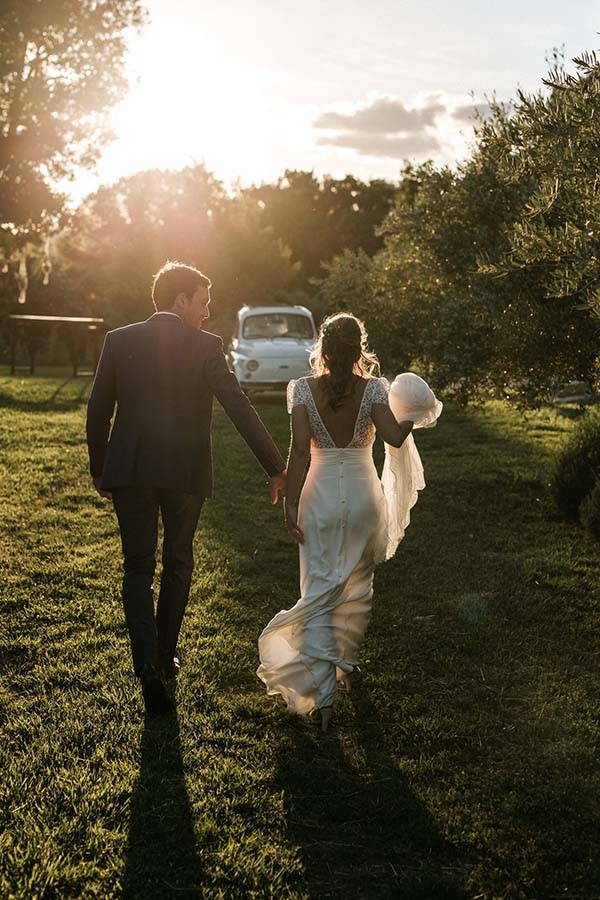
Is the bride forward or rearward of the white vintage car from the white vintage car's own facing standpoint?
forward

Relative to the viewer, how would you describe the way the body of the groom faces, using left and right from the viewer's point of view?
facing away from the viewer

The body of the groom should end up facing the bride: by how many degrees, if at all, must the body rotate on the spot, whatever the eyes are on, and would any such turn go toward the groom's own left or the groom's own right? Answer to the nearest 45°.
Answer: approximately 90° to the groom's own right

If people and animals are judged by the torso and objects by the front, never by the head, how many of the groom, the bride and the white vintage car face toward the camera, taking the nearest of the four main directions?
1

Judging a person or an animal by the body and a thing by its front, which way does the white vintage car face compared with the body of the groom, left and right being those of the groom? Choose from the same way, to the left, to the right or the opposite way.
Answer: the opposite way

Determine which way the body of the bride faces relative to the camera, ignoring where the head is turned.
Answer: away from the camera

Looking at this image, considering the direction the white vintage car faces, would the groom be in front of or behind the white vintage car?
in front

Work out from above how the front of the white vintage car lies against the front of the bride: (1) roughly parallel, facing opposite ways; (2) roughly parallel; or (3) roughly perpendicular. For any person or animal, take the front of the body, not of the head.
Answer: roughly parallel, facing opposite ways

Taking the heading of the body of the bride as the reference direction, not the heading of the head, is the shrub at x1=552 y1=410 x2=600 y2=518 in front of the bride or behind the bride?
in front

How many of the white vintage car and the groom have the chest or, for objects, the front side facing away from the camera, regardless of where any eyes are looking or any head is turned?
1

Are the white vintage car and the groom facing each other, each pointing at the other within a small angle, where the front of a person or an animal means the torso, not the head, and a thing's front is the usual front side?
yes

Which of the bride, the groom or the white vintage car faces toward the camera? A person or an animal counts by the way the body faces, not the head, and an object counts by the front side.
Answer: the white vintage car

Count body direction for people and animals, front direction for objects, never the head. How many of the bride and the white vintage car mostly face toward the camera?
1

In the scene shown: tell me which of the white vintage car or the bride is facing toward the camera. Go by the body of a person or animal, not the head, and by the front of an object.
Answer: the white vintage car

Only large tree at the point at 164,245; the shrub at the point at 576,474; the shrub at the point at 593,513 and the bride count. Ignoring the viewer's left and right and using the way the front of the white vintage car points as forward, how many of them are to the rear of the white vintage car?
1

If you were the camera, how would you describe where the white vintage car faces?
facing the viewer
